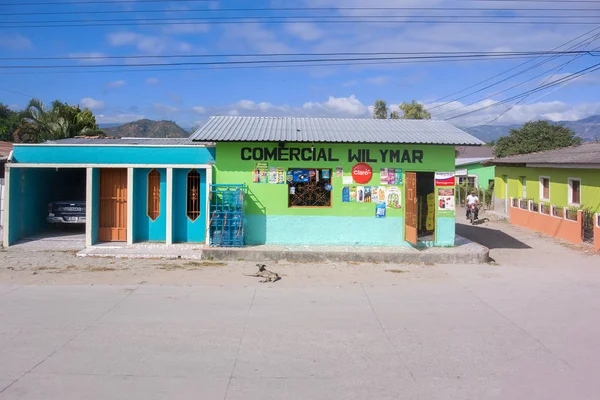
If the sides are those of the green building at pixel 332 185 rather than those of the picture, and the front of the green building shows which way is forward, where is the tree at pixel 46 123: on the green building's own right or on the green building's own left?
on the green building's own right

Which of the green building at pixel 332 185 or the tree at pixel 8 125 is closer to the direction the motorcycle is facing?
the green building

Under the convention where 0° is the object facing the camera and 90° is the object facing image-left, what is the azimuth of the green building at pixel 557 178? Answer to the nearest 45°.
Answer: approximately 45°

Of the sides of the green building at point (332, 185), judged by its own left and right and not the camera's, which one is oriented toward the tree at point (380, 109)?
back

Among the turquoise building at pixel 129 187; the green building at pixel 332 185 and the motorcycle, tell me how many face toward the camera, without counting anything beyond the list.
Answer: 3

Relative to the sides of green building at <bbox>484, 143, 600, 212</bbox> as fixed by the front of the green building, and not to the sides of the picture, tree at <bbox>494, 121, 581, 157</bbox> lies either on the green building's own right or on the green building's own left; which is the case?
on the green building's own right

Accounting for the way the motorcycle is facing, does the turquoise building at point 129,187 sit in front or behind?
in front

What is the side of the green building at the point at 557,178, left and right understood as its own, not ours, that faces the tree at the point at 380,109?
right

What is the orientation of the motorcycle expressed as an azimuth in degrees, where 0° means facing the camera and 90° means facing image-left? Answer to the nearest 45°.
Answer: approximately 0°

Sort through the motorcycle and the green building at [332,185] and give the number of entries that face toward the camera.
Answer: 2

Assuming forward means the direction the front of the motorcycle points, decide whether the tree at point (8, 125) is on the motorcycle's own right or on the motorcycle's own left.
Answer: on the motorcycle's own right

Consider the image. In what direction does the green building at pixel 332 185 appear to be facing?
toward the camera

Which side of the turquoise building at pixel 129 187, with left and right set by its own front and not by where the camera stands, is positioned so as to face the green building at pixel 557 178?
left

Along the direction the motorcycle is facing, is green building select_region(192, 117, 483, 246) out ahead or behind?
ahead

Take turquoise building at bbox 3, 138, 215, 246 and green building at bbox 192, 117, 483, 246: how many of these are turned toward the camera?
2

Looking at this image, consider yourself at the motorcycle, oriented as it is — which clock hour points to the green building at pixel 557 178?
The green building is roughly at 10 o'clock from the motorcycle.

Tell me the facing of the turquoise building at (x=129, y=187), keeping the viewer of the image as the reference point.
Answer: facing the viewer
